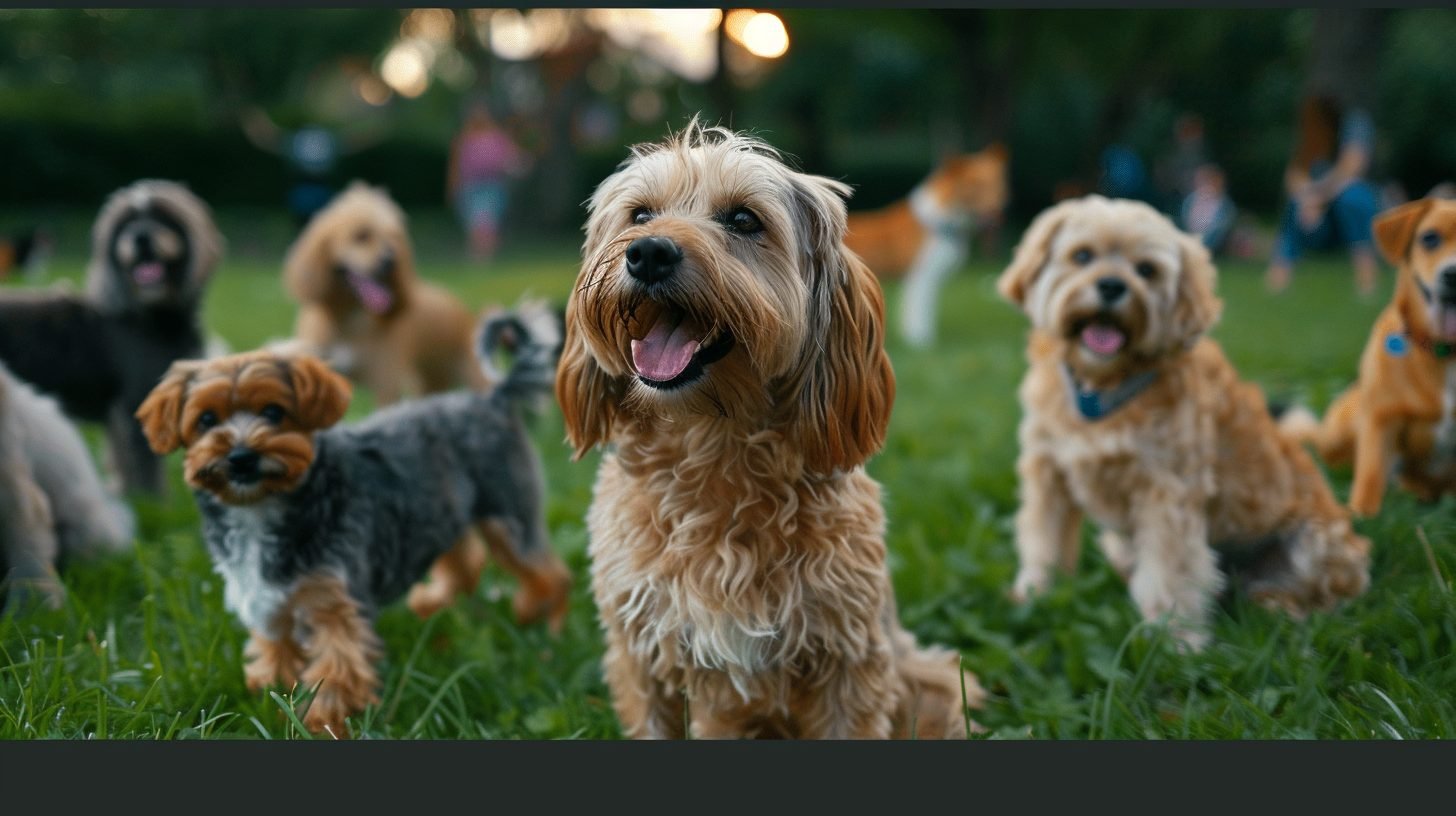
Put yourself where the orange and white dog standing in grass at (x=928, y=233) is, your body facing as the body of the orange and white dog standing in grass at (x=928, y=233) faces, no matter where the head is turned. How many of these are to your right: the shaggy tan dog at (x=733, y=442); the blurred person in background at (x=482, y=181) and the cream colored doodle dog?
2

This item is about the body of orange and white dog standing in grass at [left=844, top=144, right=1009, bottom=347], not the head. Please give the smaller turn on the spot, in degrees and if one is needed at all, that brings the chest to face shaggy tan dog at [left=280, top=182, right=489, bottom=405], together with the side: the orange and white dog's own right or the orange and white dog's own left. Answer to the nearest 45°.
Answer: approximately 135° to the orange and white dog's own right

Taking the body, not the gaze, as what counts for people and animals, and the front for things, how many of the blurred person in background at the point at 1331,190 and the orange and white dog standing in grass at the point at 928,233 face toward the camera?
1

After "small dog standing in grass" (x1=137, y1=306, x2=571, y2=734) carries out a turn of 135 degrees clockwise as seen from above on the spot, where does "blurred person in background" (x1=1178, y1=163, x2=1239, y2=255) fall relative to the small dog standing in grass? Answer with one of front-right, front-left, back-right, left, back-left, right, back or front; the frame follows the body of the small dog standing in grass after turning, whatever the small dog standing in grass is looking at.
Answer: front-right

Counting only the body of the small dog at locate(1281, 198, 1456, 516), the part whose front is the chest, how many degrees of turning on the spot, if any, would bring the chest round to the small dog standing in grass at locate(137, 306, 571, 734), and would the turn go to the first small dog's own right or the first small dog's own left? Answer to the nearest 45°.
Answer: approximately 90° to the first small dog's own right

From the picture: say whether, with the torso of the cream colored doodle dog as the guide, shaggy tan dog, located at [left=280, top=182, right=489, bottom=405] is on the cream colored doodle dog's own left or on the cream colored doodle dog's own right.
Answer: on the cream colored doodle dog's own right

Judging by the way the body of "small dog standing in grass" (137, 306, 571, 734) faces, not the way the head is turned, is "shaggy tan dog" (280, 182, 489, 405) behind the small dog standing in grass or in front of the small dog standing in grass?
behind

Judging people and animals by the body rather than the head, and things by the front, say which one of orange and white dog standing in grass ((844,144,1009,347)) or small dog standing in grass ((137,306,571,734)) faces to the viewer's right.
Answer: orange and white dog standing in grass ((844,144,1009,347))

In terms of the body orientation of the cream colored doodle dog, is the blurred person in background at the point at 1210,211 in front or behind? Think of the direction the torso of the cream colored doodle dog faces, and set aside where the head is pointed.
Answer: behind

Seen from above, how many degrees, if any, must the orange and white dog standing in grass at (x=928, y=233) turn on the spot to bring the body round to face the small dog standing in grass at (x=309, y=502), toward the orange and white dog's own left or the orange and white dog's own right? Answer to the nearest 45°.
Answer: approximately 90° to the orange and white dog's own right

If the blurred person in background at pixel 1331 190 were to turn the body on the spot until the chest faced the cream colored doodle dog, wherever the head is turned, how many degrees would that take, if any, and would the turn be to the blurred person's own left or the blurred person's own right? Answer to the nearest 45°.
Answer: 0° — they already face it

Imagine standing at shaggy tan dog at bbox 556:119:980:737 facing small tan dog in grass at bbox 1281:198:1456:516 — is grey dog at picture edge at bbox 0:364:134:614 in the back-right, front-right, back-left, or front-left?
back-left

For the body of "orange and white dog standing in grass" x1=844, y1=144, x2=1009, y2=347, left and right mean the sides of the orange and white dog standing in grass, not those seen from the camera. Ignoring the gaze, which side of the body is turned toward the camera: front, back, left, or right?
right

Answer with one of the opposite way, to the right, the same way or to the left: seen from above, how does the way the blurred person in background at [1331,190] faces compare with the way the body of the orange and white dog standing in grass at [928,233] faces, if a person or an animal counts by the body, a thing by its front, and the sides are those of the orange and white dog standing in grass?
to the right
